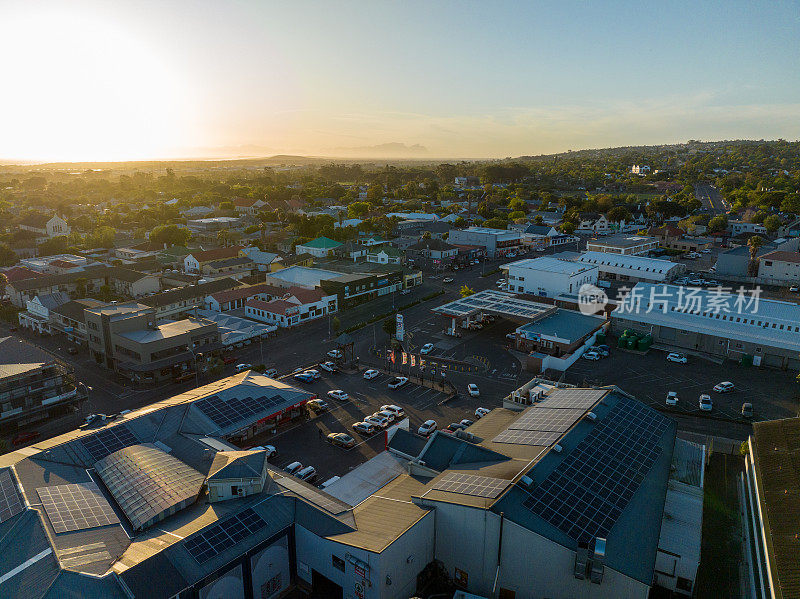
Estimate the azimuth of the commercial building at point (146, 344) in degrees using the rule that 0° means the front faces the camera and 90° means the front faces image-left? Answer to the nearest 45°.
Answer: approximately 315°

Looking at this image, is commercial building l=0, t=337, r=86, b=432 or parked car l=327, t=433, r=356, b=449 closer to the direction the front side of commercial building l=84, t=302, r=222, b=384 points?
the parked car

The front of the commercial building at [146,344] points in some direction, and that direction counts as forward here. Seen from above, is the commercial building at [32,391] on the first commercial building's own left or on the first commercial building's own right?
on the first commercial building's own right

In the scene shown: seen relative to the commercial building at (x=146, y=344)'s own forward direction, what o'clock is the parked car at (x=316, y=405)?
The parked car is roughly at 12 o'clock from the commercial building.

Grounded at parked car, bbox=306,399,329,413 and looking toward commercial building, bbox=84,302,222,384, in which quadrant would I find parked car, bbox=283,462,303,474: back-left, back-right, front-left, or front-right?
back-left

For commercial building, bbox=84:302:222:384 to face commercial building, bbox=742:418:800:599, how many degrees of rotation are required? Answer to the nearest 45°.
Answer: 0° — it already faces it
